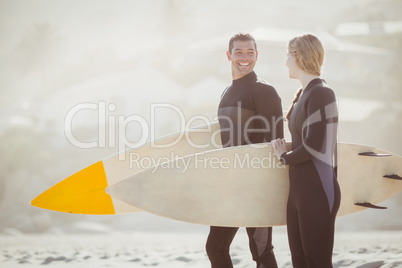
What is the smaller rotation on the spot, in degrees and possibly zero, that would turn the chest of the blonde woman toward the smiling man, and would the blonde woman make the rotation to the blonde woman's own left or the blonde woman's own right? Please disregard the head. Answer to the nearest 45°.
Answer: approximately 45° to the blonde woman's own right

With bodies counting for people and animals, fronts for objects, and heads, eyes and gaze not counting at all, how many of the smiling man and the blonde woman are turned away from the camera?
0

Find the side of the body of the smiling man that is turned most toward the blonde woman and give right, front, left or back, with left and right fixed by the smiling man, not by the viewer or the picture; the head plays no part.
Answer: left

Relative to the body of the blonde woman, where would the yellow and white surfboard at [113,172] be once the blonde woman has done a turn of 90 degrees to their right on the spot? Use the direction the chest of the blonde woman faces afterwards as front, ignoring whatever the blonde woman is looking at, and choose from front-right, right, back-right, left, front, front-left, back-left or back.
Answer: front-left

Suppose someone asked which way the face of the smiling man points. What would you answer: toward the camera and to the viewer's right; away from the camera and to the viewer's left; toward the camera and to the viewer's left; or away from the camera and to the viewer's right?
toward the camera and to the viewer's right

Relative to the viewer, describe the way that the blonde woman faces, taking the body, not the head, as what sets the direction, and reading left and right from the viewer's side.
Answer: facing to the left of the viewer
